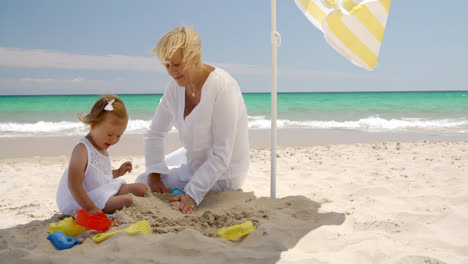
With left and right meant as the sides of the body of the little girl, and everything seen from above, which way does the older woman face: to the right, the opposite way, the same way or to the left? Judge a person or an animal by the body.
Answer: to the right

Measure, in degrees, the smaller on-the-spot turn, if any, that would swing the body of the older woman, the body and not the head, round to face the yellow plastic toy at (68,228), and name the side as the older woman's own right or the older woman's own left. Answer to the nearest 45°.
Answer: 0° — they already face it

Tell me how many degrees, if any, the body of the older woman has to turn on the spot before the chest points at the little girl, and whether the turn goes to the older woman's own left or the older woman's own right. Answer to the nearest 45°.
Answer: approximately 45° to the older woman's own right

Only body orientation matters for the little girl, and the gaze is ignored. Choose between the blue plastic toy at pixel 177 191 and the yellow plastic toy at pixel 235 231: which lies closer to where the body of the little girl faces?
the yellow plastic toy

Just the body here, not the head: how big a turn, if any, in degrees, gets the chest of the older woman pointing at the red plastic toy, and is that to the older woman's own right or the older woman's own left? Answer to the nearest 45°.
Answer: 0° — they already face it

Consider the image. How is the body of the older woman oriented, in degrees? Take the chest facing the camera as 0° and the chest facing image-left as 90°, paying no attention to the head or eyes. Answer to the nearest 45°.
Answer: approximately 45°

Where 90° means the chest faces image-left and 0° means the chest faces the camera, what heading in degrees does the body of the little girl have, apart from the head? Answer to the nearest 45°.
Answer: approximately 315°

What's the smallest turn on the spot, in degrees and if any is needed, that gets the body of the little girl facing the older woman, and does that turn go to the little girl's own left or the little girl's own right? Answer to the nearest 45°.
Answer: approximately 45° to the little girl's own left

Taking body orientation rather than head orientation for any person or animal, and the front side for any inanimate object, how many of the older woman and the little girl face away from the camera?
0

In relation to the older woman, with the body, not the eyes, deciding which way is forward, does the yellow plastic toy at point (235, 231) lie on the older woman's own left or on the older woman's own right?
on the older woman's own left

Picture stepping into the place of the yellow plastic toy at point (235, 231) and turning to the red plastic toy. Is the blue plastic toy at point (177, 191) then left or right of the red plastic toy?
right

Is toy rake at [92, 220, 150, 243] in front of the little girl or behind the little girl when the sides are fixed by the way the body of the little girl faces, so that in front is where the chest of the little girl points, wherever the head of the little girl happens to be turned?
in front
